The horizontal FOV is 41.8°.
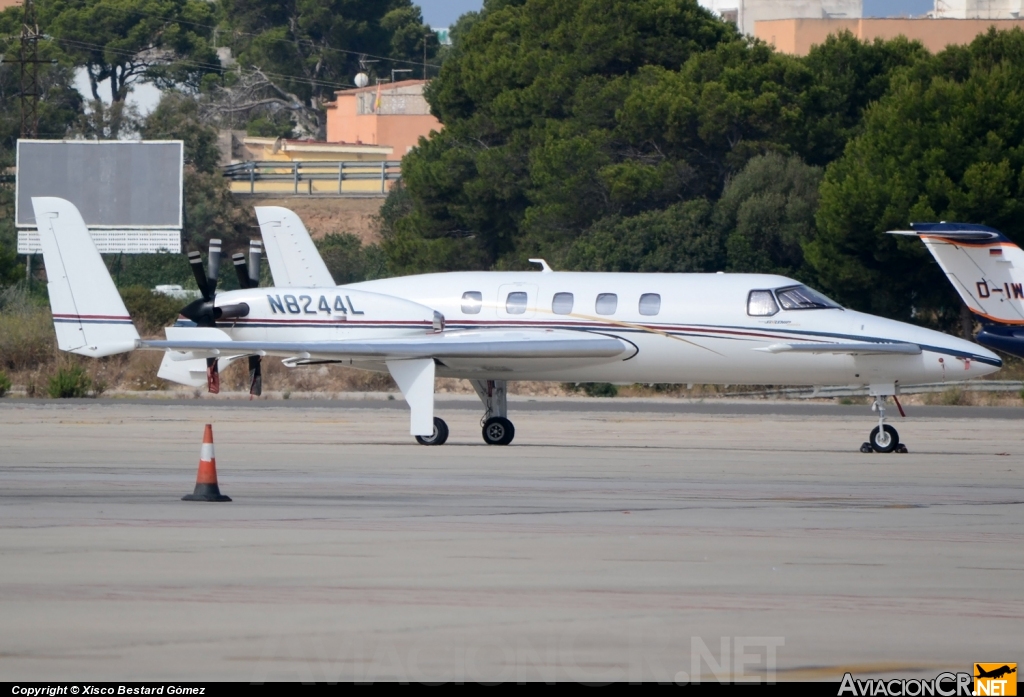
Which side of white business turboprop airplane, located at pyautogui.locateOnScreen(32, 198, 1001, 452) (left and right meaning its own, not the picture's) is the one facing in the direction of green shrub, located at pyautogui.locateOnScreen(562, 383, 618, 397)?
left

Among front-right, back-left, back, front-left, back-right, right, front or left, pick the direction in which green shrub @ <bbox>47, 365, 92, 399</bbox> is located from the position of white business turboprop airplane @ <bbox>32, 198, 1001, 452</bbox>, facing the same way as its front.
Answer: back-left

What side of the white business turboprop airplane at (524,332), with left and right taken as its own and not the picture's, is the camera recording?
right

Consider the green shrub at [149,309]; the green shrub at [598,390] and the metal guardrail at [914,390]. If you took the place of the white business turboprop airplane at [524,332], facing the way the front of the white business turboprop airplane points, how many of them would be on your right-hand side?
0

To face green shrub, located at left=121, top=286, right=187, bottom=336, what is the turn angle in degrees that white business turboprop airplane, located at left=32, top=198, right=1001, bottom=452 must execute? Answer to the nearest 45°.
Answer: approximately 135° to its left

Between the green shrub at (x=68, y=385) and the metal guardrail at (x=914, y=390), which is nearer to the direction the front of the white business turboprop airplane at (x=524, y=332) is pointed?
the metal guardrail

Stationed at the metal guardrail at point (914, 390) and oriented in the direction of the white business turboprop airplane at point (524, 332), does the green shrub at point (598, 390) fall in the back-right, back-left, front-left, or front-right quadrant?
front-right

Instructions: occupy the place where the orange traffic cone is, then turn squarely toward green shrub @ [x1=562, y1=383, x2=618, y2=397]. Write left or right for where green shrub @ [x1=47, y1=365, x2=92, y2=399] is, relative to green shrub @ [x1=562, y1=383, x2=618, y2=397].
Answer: left

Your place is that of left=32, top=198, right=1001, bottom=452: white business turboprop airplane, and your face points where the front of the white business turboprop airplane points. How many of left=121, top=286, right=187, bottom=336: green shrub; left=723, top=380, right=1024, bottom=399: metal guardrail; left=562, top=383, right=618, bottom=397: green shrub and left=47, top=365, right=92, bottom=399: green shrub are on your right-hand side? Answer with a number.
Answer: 0

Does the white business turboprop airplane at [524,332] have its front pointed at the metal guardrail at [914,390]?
no

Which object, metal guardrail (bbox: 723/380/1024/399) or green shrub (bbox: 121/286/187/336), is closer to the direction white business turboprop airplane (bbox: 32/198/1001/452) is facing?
the metal guardrail

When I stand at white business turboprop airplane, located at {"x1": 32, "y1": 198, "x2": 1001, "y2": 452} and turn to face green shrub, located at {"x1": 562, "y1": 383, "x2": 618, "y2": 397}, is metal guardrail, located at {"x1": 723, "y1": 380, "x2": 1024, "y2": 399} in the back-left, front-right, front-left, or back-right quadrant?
front-right

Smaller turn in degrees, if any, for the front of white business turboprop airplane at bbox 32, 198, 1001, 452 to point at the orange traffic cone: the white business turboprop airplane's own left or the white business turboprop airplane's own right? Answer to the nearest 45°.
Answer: approximately 90° to the white business turboprop airplane's own right
